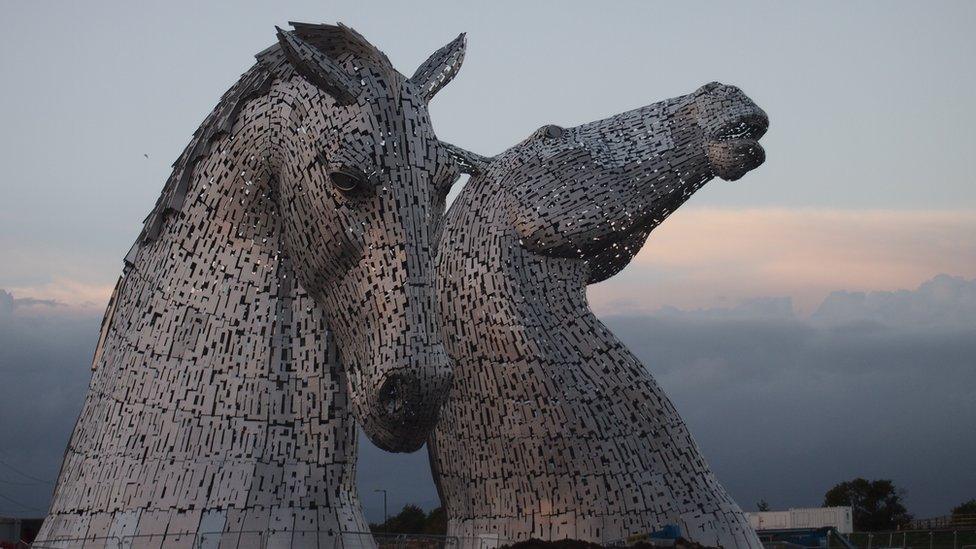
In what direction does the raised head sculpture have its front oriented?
to the viewer's right

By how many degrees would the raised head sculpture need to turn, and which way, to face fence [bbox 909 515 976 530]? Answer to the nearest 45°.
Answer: approximately 45° to its left

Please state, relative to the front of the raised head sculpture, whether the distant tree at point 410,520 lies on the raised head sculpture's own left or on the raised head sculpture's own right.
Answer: on the raised head sculpture's own left

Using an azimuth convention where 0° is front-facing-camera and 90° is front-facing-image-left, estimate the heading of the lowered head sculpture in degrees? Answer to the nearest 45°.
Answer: approximately 315°
